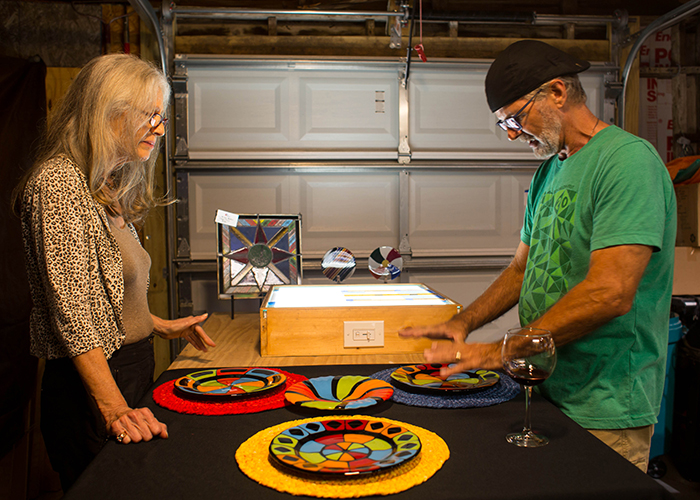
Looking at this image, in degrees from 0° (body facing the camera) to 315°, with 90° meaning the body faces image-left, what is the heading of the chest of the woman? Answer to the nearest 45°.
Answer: approximately 270°

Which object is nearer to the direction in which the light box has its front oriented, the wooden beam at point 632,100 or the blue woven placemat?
the blue woven placemat

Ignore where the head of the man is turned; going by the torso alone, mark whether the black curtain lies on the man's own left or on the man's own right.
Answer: on the man's own right

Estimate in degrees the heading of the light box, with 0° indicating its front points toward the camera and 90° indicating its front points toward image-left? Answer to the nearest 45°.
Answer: approximately 0°

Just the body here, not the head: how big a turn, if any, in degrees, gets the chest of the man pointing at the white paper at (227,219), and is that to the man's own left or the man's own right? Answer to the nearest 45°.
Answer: approximately 90° to the man's own right
